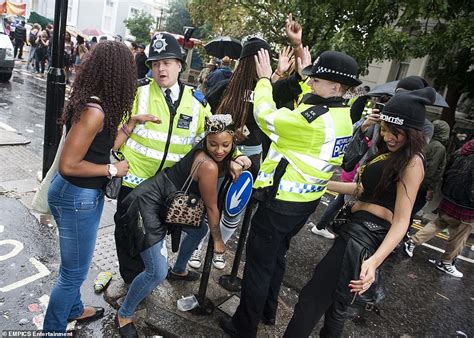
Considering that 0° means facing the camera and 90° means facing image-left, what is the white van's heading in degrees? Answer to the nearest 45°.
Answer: approximately 315°

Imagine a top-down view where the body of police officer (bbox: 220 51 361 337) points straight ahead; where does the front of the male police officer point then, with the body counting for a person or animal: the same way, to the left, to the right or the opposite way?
to the left

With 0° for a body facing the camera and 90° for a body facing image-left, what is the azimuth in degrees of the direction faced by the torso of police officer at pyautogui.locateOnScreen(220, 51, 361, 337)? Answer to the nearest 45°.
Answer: approximately 90°

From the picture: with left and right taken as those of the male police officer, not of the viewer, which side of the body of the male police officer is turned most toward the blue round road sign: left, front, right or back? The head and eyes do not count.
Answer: left

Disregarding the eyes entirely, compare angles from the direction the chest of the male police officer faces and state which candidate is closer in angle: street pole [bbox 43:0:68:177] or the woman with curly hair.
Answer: the woman with curly hair

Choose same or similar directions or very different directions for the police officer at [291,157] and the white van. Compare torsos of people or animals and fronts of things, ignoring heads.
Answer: very different directions

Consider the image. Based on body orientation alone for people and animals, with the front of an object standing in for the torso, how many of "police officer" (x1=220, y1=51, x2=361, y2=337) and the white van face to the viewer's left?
1

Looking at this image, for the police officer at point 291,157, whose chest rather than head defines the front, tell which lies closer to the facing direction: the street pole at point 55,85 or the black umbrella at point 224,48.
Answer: the street pole
